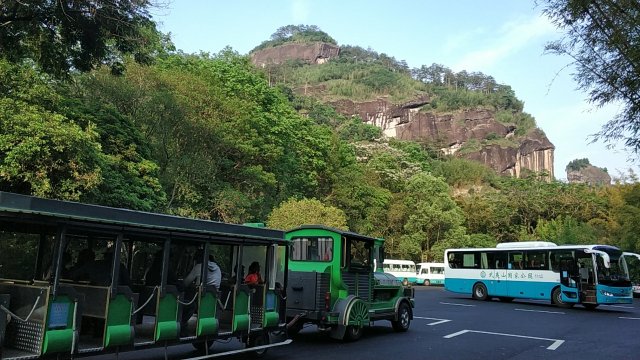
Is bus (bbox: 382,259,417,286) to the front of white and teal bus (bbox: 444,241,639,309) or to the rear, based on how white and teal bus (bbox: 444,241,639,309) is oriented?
to the rear

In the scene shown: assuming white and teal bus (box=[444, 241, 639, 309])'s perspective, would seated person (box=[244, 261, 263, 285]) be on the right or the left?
on its right

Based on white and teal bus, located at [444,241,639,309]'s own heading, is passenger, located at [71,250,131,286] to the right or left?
on its right

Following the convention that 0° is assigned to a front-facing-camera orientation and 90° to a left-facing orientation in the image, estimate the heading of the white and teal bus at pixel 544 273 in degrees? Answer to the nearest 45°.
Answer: approximately 315°
